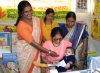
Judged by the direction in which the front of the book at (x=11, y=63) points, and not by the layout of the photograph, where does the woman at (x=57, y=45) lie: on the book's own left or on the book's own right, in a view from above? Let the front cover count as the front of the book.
on the book's own left

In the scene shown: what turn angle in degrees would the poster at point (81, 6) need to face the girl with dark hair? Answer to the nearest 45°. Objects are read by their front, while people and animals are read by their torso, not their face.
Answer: approximately 45° to its right

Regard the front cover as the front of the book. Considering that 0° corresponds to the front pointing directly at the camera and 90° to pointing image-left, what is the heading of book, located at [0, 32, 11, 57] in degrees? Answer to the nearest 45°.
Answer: approximately 0°

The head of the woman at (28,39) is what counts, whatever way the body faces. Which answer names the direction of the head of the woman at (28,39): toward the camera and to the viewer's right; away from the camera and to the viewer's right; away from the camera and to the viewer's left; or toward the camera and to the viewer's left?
toward the camera and to the viewer's right

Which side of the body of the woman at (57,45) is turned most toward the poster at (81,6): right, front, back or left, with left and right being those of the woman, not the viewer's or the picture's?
back
